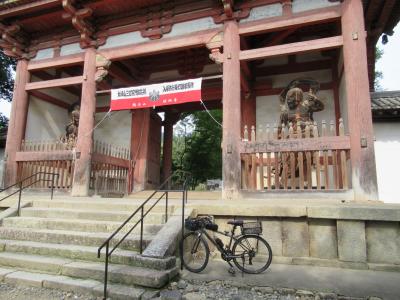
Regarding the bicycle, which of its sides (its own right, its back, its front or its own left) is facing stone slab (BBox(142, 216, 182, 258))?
front

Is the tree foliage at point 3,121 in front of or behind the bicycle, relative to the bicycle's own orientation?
in front

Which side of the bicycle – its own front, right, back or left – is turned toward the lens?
left

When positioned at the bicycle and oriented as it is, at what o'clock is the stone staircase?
The stone staircase is roughly at 12 o'clock from the bicycle.

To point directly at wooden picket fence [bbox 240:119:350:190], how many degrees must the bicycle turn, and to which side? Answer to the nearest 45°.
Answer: approximately 135° to its right

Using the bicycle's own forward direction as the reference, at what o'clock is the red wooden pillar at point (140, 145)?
The red wooden pillar is roughly at 2 o'clock from the bicycle.

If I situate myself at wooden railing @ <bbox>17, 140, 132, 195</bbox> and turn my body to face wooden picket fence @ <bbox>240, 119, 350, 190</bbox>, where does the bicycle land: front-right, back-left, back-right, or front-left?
front-right

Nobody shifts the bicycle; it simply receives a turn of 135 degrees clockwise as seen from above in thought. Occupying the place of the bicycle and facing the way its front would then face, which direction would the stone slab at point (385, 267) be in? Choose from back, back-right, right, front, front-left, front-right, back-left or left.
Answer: front-right

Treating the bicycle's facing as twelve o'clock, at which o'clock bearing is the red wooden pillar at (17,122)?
The red wooden pillar is roughly at 1 o'clock from the bicycle.

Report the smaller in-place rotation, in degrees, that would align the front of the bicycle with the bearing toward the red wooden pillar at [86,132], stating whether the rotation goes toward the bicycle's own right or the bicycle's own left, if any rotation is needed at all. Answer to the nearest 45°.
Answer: approximately 45° to the bicycle's own right

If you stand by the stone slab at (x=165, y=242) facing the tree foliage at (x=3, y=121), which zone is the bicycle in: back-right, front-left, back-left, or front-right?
back-right
